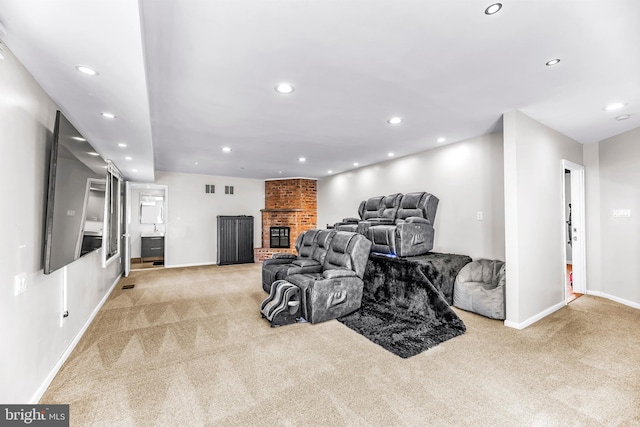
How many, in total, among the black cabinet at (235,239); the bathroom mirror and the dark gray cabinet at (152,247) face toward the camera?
3

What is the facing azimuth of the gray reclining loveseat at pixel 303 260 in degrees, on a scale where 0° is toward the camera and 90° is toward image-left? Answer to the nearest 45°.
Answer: approximately 45°

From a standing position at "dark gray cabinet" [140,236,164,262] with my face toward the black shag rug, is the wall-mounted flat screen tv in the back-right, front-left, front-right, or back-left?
front-right

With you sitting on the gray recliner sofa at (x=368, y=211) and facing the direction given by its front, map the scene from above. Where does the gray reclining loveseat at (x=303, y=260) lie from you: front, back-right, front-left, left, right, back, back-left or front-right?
front

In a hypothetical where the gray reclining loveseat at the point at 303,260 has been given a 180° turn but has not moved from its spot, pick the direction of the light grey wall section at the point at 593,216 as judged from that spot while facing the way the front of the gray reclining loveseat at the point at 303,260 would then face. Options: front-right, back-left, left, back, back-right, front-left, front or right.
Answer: front-right

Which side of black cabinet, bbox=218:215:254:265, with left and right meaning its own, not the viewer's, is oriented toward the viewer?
front

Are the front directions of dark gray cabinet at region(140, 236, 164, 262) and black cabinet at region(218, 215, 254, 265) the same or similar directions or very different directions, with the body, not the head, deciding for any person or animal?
same or similar directions

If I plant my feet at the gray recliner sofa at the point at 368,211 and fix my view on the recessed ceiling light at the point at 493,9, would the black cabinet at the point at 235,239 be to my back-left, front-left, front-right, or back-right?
back-right

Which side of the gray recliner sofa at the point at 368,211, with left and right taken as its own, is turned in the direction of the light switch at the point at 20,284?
front

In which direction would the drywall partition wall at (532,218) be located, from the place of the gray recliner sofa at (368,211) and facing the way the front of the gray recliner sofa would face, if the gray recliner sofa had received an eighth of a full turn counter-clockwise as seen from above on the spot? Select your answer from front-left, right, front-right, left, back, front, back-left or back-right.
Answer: front-left

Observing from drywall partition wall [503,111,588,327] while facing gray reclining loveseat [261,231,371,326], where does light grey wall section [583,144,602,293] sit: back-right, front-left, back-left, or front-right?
back-right

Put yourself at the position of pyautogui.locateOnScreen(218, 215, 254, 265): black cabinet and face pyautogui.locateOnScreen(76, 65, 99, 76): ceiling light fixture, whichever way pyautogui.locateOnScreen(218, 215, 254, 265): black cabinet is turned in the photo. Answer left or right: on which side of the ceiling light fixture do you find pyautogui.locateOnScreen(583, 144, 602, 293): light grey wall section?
left

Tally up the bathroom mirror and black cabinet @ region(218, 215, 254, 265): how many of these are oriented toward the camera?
2

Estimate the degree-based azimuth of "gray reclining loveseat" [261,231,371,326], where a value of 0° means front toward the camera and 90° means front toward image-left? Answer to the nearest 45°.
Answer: approximately 45°

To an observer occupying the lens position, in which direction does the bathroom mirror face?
facing the viewer

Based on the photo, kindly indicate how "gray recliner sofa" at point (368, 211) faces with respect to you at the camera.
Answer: facing the viewer and to the left of the viewer

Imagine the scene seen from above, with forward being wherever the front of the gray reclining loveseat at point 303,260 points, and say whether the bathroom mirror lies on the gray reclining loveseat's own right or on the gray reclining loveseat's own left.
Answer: on the gray reclining loveseat's own right

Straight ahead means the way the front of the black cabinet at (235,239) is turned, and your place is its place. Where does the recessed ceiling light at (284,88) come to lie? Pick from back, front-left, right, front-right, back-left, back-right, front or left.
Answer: front
